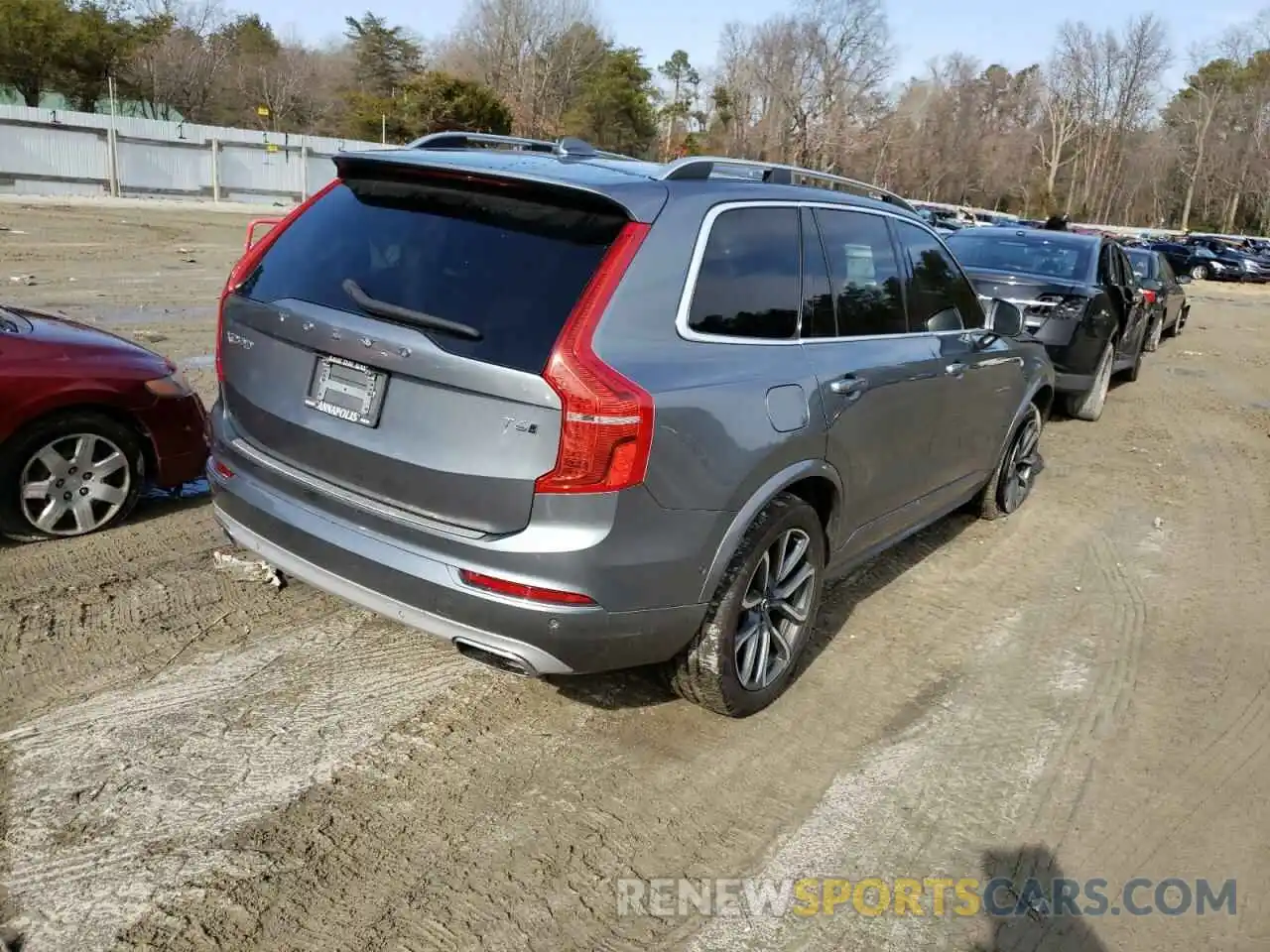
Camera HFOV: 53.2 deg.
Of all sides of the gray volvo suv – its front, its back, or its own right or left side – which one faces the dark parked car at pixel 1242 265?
front

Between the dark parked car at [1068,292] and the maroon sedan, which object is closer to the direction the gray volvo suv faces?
the dark parked car

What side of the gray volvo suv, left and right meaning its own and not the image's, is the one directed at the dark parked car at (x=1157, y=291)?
front

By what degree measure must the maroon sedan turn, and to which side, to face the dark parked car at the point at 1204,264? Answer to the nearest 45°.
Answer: approximately 45° to its left

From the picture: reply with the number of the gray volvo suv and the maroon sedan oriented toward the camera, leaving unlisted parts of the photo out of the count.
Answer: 0

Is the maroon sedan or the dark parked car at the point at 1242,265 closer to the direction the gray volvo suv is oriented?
the dark parked car

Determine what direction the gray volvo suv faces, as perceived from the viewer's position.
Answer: facing away from the viewer and to the right of the viewer

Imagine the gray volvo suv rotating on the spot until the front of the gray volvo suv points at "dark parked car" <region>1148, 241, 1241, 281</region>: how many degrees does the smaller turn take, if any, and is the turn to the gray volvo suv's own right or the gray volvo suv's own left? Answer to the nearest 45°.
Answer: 0° — it already faces it

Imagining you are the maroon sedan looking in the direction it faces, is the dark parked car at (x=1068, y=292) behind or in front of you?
in front

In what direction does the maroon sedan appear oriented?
to the viewer's right

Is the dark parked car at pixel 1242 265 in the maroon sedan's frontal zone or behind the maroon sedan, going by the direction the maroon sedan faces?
frontal zone
